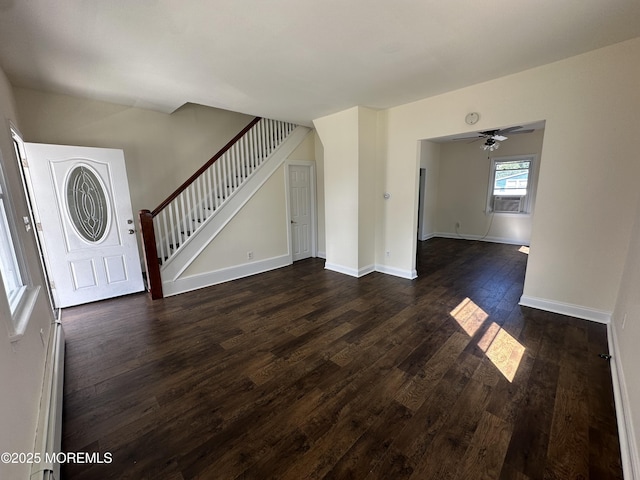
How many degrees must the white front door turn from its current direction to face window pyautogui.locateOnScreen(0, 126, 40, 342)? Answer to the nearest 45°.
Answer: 0° — it already faces it

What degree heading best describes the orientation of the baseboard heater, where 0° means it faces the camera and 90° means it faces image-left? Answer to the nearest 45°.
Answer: approximately 270°

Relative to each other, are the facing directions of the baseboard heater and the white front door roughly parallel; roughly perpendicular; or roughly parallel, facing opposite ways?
roughly perpendicular

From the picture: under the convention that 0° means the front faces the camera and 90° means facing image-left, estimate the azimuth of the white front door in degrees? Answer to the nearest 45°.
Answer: approximately 0°

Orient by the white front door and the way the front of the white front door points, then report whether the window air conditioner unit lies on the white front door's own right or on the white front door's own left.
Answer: on the white front door's own left

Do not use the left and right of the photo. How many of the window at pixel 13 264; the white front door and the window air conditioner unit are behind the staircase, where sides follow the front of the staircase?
1

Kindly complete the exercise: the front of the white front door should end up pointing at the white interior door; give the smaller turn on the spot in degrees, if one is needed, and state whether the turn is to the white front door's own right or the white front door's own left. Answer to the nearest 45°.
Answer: approximately 90° to the white front door's own left

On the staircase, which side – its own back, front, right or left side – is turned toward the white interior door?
back

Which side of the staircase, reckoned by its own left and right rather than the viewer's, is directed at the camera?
left

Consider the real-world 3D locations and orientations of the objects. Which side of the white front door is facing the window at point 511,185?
left

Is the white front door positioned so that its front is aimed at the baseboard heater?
yes

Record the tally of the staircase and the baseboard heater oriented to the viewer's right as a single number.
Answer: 1
